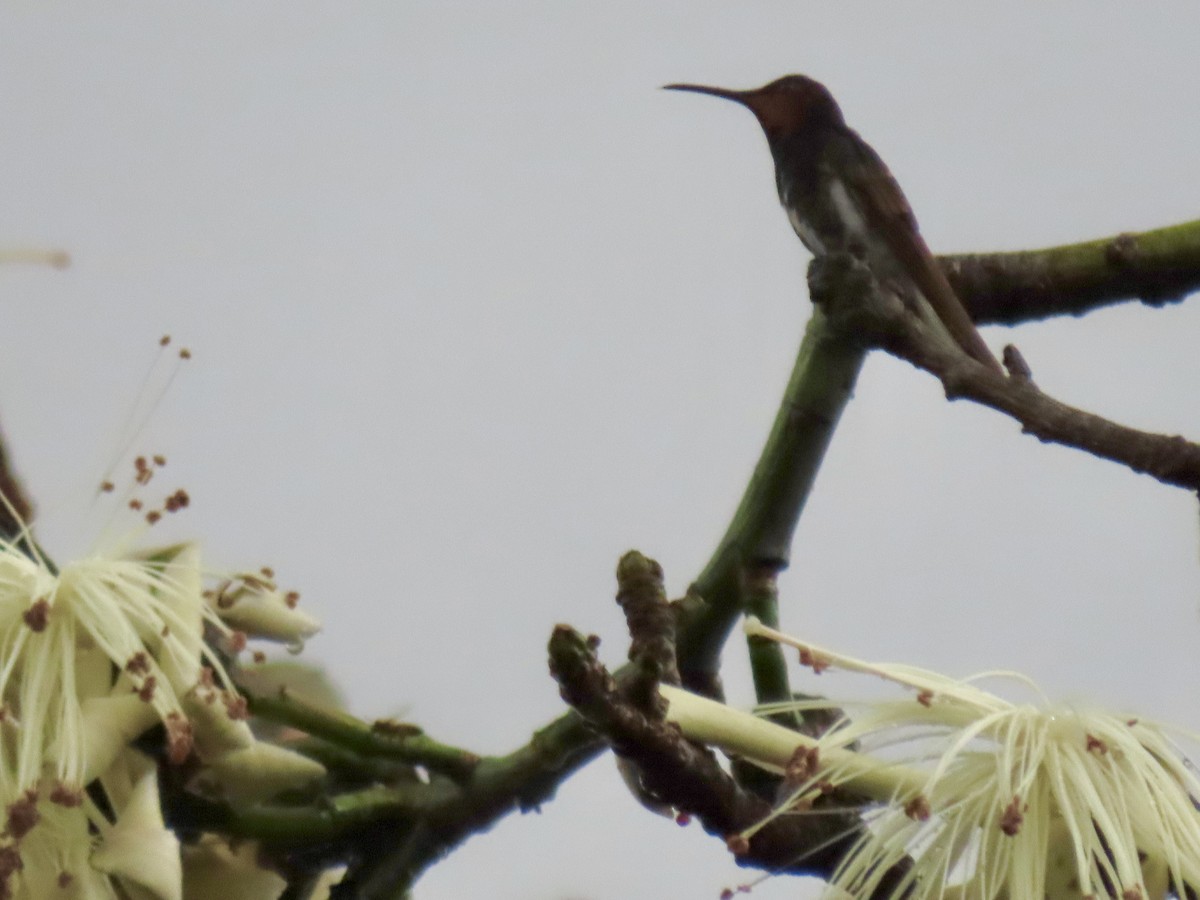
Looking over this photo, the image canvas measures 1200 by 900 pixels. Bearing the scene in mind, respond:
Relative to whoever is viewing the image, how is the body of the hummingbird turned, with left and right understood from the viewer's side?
facing to the left of the viewer
